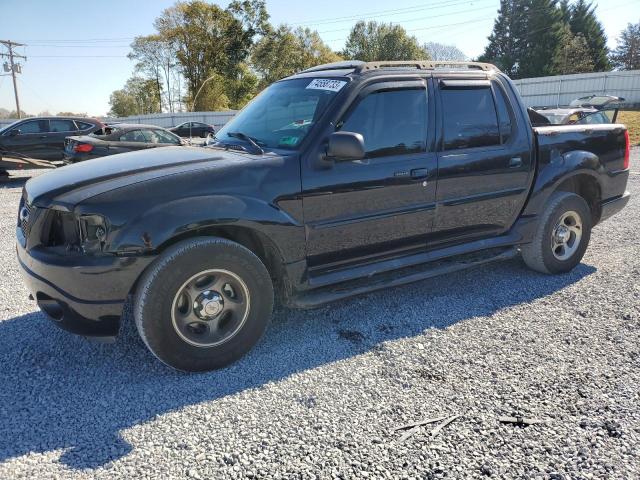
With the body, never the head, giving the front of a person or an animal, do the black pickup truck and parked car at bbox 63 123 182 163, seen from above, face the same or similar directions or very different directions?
very different directions

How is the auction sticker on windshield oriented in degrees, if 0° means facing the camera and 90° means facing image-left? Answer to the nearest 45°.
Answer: approximately 45°

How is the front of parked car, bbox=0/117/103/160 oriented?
to the viewer's left

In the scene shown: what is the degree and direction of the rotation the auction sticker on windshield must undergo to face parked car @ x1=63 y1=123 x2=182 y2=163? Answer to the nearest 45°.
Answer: approximately 90° to its right

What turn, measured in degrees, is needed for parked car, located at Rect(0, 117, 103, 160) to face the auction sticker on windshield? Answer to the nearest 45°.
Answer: approximately 90° to its left

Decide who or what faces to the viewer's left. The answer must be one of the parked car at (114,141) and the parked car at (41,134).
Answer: the parked car at (41,134)

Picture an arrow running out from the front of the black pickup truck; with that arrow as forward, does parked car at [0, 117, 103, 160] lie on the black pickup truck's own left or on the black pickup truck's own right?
on the black pickup truck's own right

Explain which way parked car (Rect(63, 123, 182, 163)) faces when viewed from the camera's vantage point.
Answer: facing away from the viewer and to the right of the viewer

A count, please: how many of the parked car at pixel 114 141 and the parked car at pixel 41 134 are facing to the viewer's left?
1

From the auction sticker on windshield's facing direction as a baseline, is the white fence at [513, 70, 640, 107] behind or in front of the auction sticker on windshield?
behind

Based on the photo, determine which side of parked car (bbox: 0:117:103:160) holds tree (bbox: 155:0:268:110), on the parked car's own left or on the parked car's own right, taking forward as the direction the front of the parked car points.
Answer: on the parked car's own right
